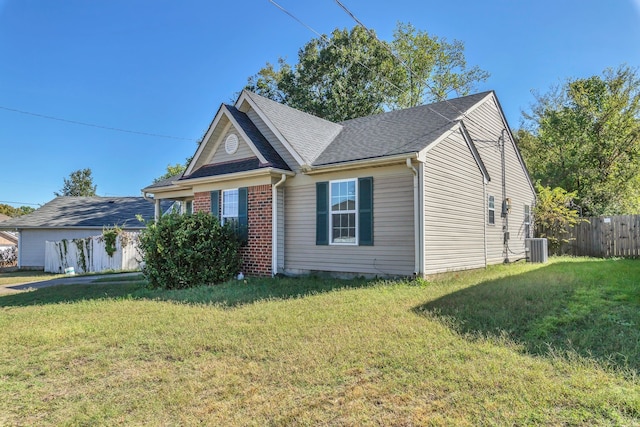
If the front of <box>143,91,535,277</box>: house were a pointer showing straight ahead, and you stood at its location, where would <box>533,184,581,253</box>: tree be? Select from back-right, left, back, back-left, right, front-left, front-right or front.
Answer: back

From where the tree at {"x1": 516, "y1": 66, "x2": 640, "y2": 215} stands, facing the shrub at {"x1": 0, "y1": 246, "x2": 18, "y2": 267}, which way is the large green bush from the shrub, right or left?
left

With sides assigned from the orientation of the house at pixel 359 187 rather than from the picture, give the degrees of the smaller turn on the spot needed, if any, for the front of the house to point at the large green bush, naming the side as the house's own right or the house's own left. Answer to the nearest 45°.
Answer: approximately 45° to the house's own right

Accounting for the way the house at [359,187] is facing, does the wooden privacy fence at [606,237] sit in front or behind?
behind

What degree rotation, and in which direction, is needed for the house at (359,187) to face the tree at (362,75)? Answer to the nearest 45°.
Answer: approximately 135° to its right

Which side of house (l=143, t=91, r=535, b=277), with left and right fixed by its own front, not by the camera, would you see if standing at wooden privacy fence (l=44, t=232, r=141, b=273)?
right

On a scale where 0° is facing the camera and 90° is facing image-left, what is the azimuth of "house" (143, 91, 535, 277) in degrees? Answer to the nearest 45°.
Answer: approximately 45°

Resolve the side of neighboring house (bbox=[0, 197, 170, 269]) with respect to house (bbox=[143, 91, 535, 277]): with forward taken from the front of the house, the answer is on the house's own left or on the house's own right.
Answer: on the house's own right

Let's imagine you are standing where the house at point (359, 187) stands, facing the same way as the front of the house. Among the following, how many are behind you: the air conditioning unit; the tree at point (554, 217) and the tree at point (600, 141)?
3

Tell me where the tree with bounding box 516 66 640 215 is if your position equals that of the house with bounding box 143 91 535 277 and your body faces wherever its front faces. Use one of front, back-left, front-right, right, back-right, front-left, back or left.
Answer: back

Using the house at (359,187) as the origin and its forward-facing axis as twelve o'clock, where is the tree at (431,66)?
The tree is roughly at 5 o'clock from the house.
